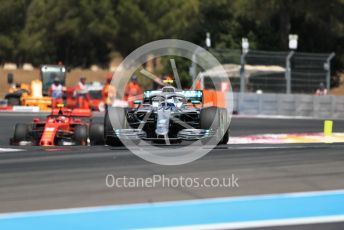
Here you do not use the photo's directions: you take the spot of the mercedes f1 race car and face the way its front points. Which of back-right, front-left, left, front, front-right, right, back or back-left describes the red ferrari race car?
back-right

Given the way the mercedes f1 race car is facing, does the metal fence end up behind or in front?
behind

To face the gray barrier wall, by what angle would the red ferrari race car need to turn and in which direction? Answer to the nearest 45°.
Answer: approximately 135° to its left

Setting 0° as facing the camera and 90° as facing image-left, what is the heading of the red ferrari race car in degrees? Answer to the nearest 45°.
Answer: approximately 0°

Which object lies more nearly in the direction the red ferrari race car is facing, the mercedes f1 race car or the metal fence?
the mercedes f1 race car

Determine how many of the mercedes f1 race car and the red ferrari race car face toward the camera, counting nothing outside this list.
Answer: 2

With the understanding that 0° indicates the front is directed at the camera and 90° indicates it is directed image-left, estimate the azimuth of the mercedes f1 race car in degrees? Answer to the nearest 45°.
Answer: approximately 0°
